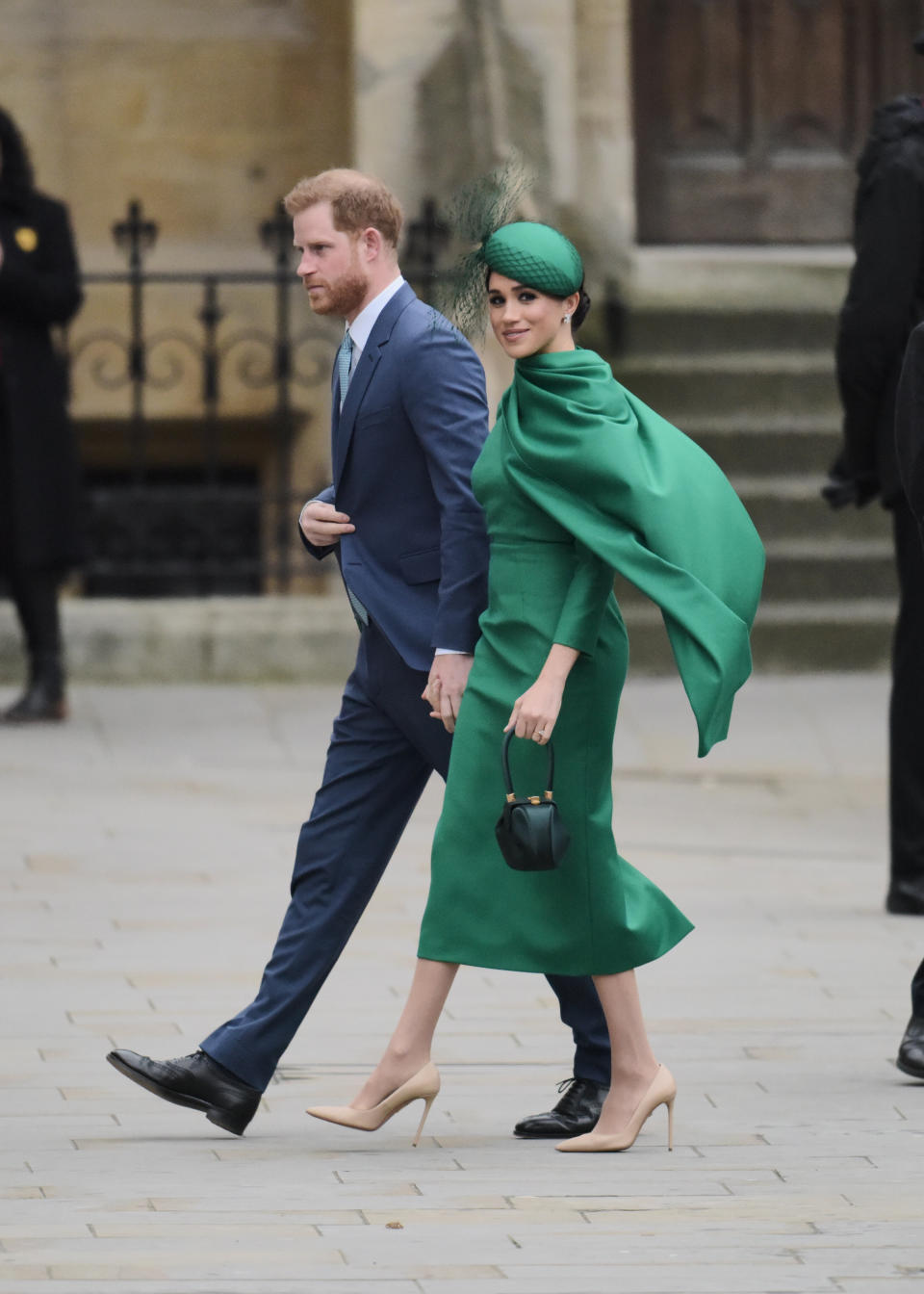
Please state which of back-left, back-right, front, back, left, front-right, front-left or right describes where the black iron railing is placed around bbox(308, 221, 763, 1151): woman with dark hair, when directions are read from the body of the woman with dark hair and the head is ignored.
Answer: right

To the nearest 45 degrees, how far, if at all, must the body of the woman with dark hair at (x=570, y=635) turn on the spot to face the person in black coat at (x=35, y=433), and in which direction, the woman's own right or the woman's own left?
approximately 90° to the woman's own right

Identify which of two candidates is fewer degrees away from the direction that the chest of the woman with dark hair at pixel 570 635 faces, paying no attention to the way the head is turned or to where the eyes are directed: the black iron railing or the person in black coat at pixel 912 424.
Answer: the black iron railing

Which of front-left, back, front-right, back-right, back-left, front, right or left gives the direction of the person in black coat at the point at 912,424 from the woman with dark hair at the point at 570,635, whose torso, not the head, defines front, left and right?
back-right

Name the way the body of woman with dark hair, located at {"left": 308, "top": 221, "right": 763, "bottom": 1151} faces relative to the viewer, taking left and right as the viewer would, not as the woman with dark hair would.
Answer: facing to the left of the viewer

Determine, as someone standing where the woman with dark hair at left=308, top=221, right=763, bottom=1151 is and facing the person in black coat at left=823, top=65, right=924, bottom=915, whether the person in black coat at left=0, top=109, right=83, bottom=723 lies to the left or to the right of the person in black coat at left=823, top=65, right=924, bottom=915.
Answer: left
